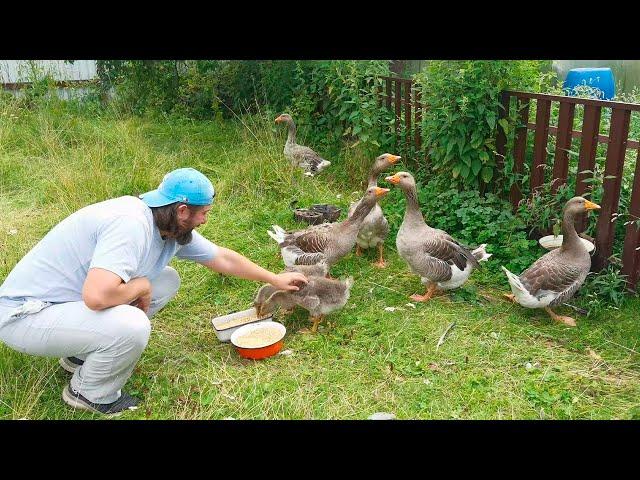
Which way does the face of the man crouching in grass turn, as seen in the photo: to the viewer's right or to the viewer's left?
to the viewer's right

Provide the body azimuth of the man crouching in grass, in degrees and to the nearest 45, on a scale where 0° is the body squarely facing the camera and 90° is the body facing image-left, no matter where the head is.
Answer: approximately 270°

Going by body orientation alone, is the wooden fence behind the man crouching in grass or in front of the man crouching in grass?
in front

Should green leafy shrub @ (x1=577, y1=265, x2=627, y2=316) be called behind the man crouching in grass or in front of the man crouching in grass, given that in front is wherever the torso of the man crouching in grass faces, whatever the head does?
in front
